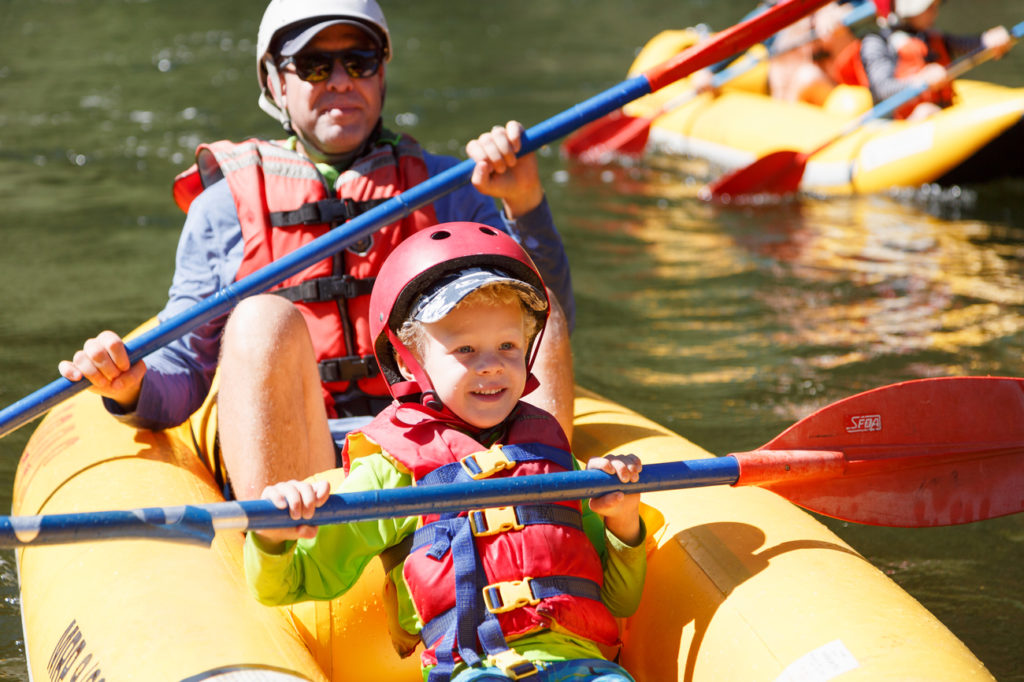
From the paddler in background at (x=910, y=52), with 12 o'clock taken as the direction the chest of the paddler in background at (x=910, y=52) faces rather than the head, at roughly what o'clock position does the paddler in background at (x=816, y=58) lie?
the paddler in background at (x=816, y=58) is roughly at 6 o'clock from the paddler in background at (x=910, y=52).

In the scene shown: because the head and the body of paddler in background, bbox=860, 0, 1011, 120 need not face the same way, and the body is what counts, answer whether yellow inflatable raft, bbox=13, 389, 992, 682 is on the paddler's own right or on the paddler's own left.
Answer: on the paddler's own right

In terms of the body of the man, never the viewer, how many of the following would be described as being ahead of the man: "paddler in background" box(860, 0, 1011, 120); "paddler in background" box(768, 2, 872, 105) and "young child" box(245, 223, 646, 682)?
1

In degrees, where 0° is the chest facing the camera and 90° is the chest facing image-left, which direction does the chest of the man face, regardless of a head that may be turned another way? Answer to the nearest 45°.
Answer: approximately 0°

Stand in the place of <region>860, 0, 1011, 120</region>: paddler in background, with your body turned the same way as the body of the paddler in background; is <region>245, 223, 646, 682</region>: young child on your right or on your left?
on your right

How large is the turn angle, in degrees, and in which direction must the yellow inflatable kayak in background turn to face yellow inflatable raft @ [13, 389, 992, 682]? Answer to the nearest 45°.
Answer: approximately 45° to its left

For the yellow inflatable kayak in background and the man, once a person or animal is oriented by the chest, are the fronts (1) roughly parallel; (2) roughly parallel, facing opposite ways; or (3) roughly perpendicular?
roughly perpendicular

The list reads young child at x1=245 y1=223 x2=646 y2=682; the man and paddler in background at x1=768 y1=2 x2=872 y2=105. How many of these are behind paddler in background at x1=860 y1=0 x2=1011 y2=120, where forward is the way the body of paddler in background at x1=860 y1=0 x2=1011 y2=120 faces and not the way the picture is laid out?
1
